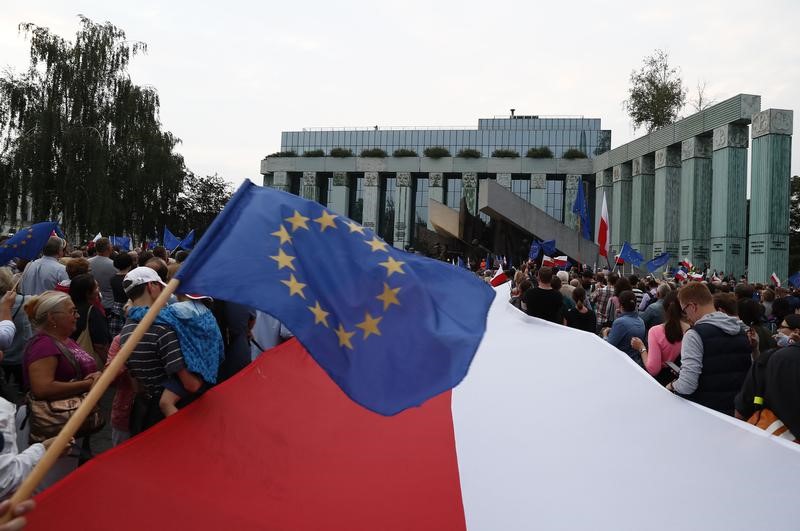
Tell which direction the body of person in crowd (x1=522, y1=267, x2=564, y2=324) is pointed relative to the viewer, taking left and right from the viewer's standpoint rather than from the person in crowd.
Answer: facing away from the viewer

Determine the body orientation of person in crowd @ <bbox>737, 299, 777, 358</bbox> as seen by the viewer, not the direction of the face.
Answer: away from the camera

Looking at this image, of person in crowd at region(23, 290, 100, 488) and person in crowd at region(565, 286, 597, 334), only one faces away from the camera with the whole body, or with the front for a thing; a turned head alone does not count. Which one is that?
person in crowd at region(565, 286, 597, 334)

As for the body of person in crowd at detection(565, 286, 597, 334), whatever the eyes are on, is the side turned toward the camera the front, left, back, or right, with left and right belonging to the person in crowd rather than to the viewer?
back

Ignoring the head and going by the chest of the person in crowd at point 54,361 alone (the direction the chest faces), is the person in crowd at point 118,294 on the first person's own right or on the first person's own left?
on the first person's own left

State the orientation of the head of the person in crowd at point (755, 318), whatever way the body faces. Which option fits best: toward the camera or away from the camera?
away from the camera

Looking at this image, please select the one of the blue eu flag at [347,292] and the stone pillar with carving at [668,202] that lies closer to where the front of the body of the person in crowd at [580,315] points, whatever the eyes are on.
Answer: the stone pillar with carving

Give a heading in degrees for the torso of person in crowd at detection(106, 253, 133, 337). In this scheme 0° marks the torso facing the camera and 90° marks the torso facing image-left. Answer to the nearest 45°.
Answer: approximately 225°

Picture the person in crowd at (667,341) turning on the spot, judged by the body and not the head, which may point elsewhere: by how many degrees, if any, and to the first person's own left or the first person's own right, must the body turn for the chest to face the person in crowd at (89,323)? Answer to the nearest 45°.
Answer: approximately 45° to the first person's own left

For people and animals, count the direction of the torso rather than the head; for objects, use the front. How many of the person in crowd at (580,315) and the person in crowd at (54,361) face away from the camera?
1
